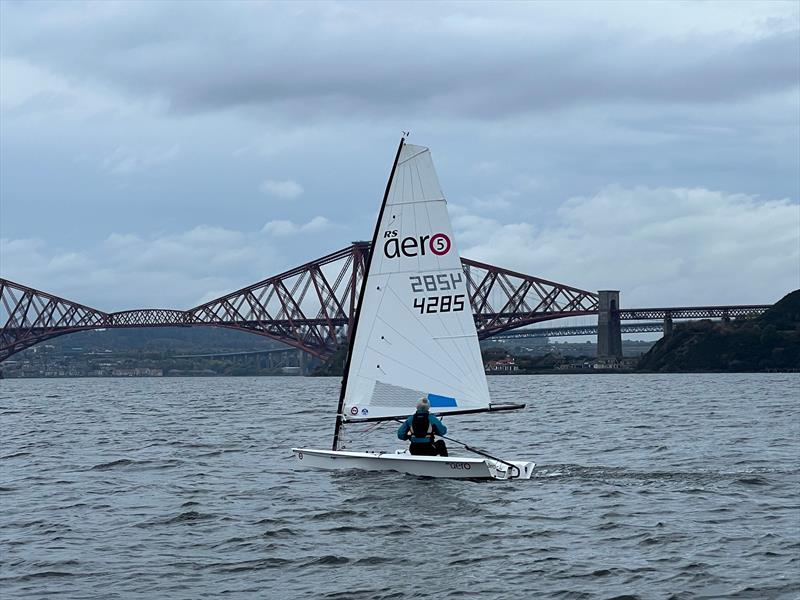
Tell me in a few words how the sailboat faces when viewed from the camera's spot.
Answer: facing away from the viewer and to the left of the viewer

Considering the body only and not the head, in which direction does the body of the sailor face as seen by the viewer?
away from the camera
